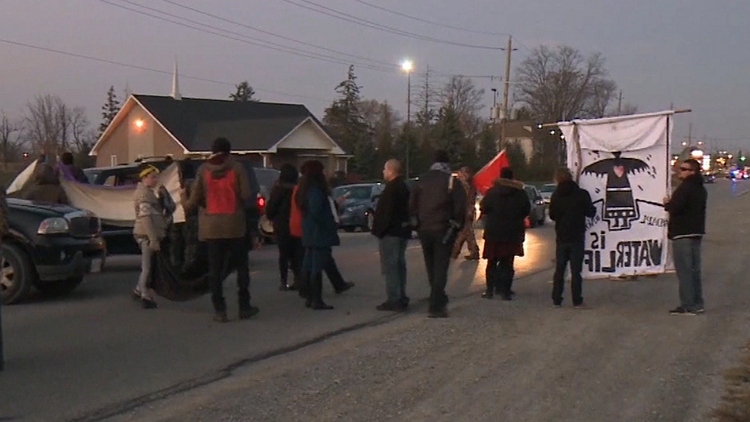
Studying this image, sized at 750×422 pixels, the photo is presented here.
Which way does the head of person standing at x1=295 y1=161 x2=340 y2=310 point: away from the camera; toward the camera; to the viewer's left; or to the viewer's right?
away from the camera

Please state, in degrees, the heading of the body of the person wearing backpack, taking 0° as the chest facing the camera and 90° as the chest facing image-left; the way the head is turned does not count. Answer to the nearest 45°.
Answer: approximately 180°

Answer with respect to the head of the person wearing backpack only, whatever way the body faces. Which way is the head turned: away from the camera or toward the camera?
away from the camera

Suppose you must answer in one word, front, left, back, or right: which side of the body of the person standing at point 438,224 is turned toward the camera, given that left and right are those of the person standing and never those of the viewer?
back

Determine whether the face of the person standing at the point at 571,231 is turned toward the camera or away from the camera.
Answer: away from the camera

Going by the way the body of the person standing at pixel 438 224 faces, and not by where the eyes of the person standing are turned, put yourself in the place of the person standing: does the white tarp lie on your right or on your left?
on your left

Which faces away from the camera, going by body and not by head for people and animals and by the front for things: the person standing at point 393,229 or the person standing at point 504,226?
the person standing at point 504,226

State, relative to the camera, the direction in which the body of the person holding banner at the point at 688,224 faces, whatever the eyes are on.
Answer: to the viewer's left
